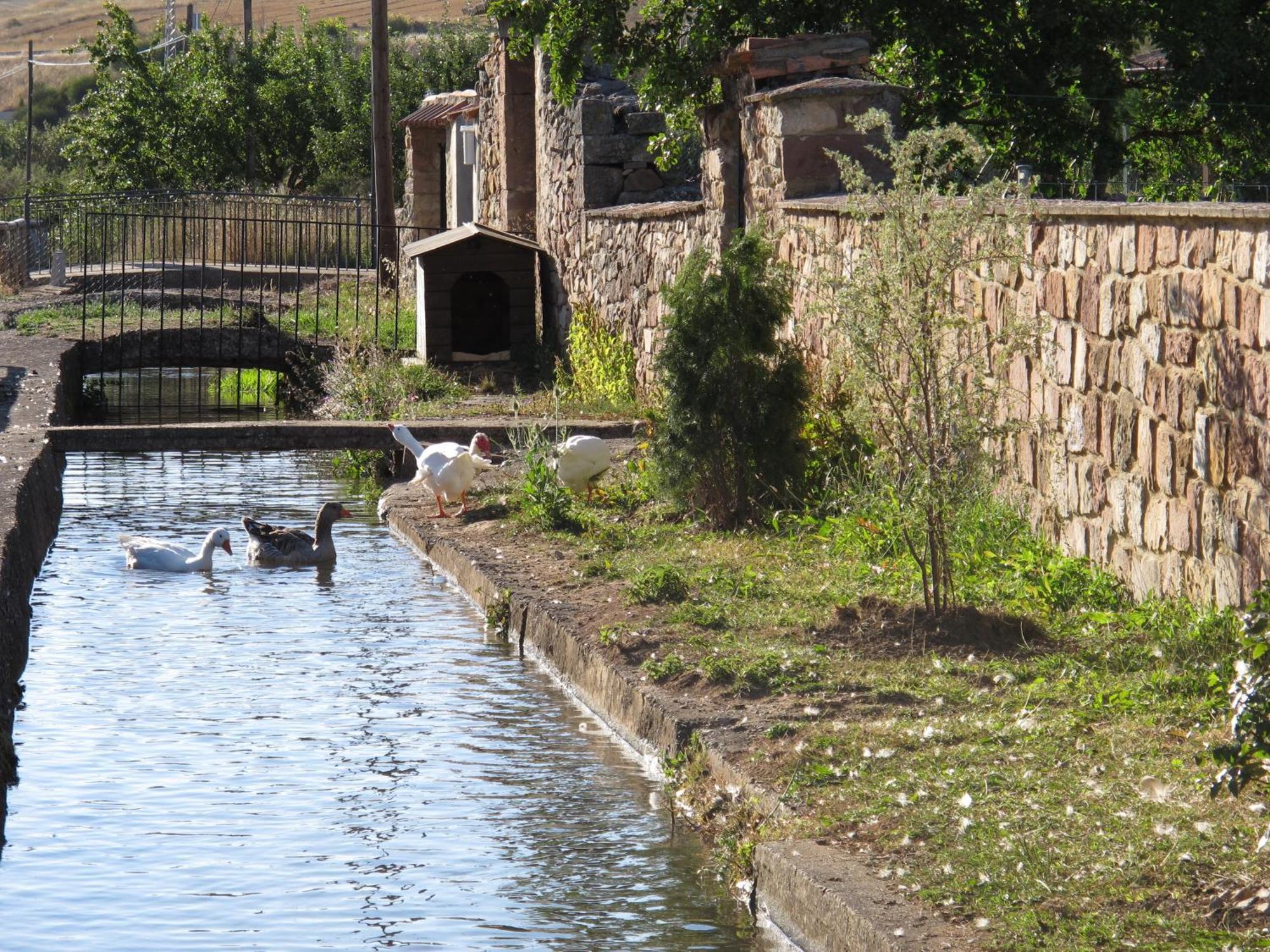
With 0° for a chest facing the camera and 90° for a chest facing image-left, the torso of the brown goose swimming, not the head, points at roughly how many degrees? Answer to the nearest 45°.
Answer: approximately 270°

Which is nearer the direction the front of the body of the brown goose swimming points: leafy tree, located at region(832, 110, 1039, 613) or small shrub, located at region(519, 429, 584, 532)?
the small shrub

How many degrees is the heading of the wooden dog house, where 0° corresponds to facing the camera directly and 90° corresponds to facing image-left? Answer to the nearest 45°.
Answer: approximately 0°

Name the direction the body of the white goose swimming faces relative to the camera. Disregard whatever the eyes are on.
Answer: to the viewer's right

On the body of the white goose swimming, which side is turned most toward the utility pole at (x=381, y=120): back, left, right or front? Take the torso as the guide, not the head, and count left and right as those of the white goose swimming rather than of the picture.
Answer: left

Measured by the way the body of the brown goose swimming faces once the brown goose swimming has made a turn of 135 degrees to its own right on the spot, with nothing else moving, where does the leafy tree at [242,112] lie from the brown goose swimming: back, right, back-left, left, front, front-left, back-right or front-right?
back-right

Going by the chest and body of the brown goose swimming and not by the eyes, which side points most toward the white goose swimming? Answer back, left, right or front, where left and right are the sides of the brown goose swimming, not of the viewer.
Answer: back

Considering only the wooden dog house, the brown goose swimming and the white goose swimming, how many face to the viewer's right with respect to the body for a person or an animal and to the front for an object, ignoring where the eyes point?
2

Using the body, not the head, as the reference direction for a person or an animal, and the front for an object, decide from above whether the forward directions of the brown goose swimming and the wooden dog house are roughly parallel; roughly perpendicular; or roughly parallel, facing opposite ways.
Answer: roughly perpendicular
